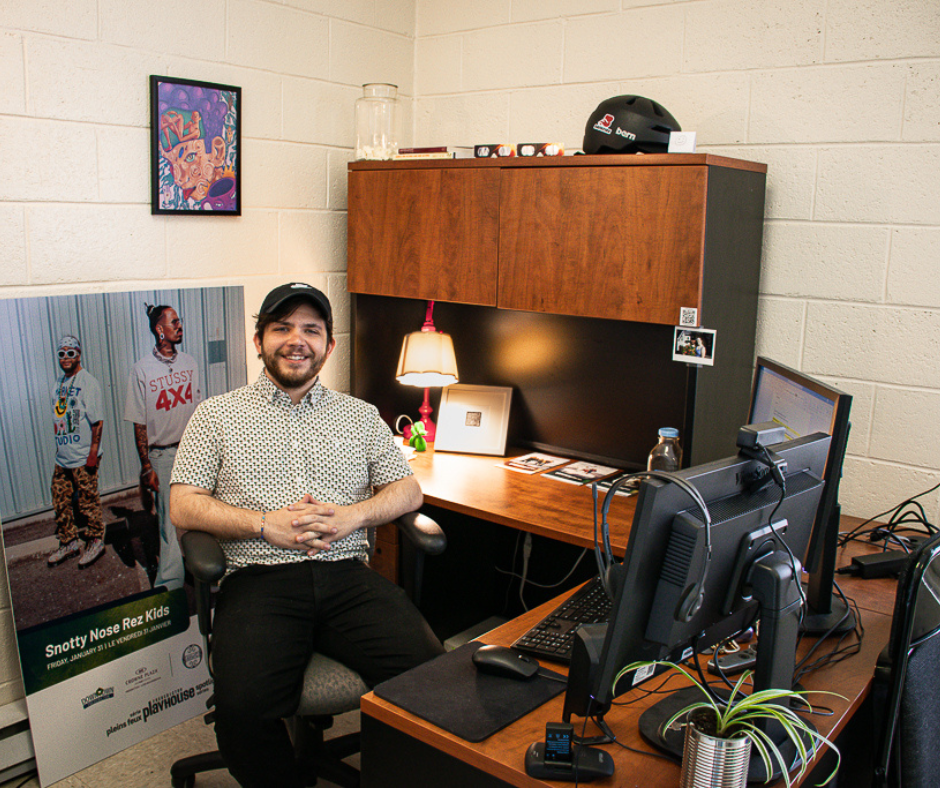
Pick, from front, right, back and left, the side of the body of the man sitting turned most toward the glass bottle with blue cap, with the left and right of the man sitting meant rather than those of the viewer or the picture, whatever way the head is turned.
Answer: left

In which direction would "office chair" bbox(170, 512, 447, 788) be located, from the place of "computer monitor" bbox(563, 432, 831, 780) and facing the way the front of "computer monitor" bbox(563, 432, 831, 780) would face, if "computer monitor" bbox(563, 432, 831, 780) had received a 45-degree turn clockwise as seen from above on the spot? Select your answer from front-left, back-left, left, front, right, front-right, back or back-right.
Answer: front-left

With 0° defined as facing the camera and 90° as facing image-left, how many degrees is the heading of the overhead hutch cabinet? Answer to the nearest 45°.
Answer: approximately 45°

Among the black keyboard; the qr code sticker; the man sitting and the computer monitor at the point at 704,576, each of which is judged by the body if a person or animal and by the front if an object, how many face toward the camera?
2

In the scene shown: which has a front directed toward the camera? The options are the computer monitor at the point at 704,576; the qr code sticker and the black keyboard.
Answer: the qr code sticker

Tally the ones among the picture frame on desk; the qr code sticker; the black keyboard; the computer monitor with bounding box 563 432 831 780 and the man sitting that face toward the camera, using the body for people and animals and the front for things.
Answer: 3

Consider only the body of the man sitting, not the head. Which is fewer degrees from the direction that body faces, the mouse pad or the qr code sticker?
the mouse pad

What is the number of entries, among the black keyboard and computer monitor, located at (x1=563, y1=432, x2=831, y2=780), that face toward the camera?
0
